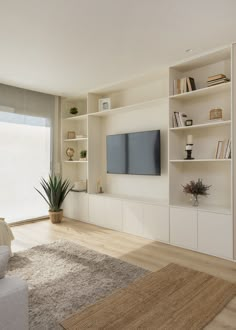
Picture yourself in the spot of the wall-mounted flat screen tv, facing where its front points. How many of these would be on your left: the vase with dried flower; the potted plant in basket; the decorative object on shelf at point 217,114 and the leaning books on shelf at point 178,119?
3

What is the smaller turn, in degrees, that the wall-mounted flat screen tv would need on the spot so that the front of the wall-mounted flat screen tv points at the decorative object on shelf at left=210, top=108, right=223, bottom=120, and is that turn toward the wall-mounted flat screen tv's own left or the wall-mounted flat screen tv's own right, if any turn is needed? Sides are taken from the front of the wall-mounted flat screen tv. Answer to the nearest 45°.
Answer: approximately 90° to the wall-mounted flat screen tv's own left

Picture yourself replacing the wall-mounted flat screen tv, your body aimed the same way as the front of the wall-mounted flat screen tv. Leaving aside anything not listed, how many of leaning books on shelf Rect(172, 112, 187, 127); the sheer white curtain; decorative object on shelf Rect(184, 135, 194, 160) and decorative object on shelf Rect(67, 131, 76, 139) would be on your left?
2

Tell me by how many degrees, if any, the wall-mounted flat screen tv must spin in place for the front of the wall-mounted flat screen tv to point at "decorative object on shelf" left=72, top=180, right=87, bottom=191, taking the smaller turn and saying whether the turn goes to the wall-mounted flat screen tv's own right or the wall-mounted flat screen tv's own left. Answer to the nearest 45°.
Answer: approximately 90° to the wall-mounted flat screen tv's own right

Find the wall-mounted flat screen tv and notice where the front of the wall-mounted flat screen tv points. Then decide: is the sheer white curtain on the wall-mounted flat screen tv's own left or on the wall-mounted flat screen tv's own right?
on the wall-mounted flat screen tv's own right

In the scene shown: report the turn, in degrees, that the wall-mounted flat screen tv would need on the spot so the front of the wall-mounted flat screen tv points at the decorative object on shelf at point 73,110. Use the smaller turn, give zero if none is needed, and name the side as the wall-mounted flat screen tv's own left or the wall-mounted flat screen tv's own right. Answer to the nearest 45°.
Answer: approximately 90° to the wall-mounted flat screen tv's own right

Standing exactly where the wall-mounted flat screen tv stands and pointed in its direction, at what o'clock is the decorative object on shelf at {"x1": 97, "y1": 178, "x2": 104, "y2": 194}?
The decorative object on shelf is roughly at 3 o'clock from the wall-mounted flat screen tv.

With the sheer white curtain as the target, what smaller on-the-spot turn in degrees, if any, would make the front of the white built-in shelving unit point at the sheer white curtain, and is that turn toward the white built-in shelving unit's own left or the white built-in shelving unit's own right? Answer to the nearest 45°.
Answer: approximately 45° to the white built-in shelving unit's own right

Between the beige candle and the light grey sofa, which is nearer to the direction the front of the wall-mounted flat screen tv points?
the light grey sofa

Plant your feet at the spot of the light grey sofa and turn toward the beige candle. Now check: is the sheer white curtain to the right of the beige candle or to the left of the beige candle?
left

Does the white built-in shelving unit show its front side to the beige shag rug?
yes

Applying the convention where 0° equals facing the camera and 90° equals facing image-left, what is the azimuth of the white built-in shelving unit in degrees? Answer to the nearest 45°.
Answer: approximately 45°
